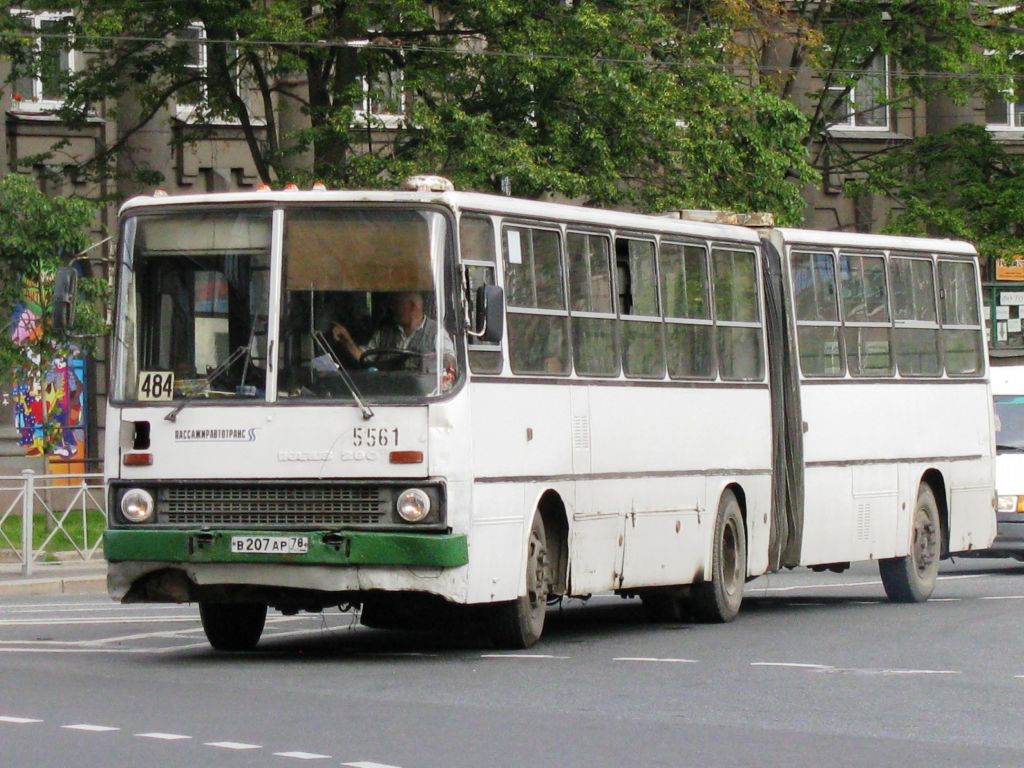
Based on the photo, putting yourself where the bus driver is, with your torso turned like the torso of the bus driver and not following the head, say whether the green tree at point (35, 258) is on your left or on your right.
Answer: on your right

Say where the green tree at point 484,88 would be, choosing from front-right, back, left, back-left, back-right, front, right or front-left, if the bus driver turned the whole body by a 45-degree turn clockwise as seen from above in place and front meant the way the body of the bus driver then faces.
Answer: right

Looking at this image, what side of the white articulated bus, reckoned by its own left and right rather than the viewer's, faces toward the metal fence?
right

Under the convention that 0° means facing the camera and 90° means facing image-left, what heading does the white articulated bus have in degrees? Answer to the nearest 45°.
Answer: approximately 45°

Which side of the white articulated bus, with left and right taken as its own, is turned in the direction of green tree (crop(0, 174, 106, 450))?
right

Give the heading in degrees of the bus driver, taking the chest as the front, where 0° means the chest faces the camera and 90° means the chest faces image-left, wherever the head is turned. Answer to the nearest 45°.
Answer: approximately 45°
